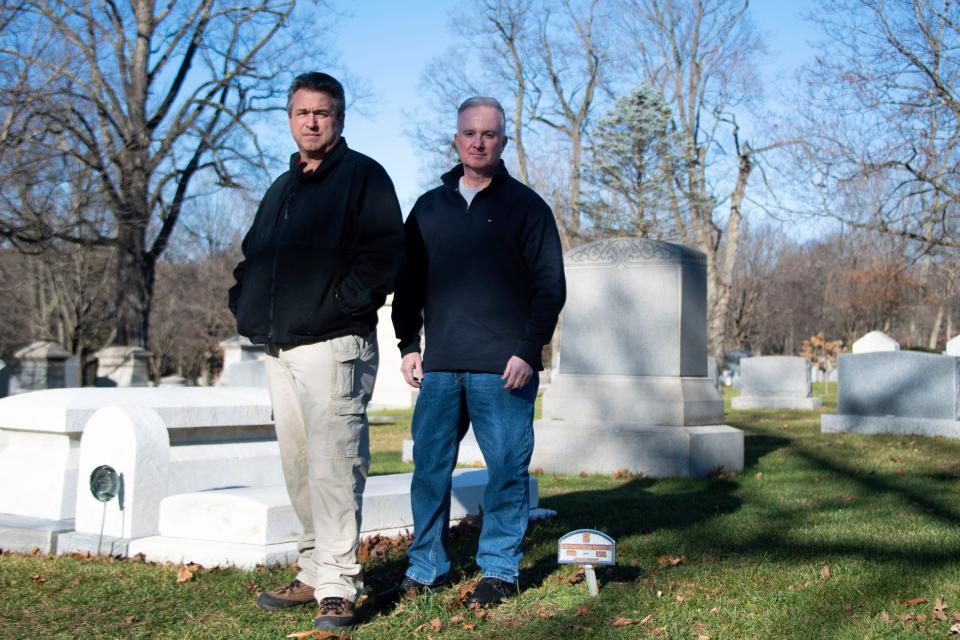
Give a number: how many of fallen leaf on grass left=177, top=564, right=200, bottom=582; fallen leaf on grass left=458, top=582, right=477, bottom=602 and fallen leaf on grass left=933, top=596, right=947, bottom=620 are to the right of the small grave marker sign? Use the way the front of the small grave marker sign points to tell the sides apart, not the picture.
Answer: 2

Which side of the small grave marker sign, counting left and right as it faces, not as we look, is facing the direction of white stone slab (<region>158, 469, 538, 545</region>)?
right

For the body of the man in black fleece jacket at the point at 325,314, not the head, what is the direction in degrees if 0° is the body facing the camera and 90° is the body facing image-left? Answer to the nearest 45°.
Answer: approximately 45°

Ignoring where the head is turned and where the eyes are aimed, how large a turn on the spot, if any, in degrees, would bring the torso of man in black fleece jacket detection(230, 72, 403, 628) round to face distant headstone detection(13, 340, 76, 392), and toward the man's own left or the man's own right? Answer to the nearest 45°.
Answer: approximately 135° to the man's own right

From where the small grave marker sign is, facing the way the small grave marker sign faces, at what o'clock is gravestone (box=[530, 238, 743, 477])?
The gravestone is roughly at 6 o'clock from the small grave marker sign.

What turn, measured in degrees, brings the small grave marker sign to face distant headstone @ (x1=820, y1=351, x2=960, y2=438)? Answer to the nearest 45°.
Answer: approximately 135° to its left

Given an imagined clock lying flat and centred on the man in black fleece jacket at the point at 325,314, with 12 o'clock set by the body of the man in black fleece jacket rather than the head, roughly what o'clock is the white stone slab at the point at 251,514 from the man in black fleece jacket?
The white stone slab is roughly at 4 o'clock from the man in black fleece jacket.

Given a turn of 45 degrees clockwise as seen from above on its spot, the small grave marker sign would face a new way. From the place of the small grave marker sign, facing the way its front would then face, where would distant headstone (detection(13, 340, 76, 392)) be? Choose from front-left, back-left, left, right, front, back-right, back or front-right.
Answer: right

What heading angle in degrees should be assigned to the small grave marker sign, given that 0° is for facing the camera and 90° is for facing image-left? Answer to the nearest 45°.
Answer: approximately 0°

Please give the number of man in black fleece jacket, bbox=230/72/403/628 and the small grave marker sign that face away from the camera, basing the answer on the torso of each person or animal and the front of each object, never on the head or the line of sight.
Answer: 0
